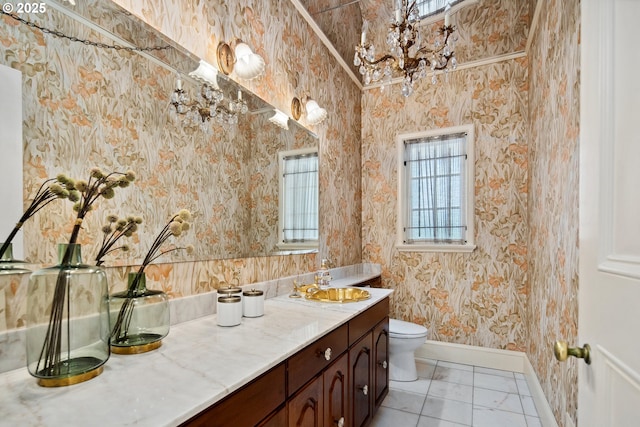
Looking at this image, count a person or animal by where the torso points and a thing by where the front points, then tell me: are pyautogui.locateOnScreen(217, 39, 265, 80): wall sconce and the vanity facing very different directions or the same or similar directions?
same or similar directions

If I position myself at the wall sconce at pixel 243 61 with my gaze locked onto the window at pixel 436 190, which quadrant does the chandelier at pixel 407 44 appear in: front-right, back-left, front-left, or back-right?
front-right

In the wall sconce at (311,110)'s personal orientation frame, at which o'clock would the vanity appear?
The vanity is roughly at 2 o'clock from the wall sconce.

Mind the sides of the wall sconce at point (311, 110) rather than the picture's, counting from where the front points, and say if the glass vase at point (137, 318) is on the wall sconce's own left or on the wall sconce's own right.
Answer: on the wall sconce's own right

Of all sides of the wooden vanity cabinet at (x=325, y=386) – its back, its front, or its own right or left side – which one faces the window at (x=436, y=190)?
left

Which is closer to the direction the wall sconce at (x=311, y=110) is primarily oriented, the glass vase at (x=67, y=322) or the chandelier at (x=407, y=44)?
the chandelier

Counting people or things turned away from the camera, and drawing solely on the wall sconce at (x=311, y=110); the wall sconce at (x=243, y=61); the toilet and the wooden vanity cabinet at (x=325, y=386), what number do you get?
0

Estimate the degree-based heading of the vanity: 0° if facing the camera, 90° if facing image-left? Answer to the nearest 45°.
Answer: approximately 315°

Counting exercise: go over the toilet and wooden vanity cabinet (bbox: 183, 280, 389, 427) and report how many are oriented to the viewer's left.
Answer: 0
